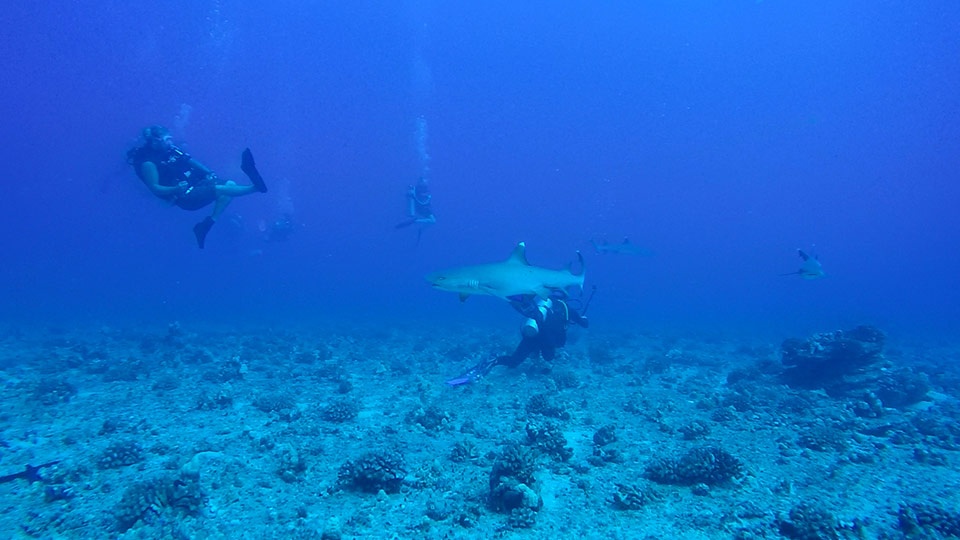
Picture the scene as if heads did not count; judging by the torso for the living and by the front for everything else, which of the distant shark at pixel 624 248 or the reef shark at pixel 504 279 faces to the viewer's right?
the distant shark

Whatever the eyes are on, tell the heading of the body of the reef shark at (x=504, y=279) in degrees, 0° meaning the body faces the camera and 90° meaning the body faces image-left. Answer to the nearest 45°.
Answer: approximately 90°

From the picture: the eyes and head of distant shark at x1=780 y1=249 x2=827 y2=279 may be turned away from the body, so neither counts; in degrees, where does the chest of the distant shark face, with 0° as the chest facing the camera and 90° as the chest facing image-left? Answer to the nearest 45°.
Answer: approximately 315°

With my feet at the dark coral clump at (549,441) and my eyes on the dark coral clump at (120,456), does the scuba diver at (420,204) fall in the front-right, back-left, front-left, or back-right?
front-right

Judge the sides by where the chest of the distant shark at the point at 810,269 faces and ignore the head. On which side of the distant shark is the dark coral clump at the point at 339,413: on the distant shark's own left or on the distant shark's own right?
on the distant shark's own right

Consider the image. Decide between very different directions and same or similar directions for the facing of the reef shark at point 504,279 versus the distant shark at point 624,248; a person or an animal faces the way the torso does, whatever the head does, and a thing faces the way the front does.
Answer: very different directions

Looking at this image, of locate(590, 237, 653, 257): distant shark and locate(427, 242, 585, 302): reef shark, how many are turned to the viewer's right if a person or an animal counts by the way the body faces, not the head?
1

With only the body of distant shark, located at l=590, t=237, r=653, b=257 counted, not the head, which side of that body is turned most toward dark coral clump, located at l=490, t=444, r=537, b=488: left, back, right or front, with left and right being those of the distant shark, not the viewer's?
right

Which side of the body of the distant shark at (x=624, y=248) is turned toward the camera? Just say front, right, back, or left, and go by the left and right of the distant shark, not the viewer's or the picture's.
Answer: right

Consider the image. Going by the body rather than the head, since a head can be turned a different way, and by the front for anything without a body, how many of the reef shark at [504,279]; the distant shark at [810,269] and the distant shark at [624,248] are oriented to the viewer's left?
1
